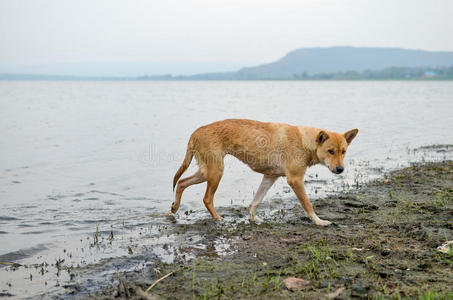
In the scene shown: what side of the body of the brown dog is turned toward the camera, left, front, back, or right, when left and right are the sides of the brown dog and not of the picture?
right
